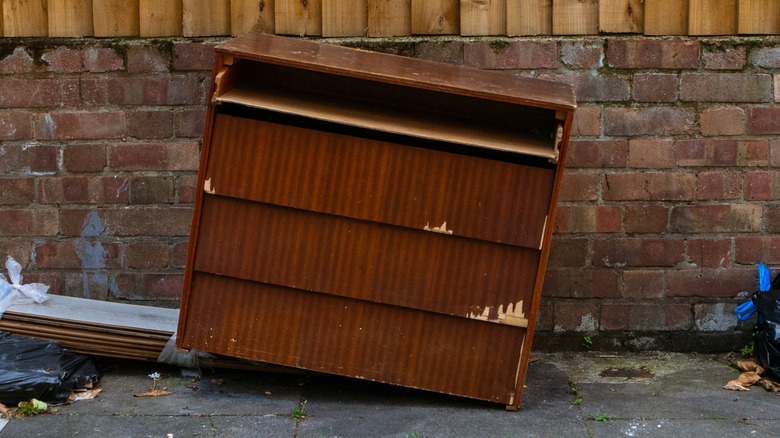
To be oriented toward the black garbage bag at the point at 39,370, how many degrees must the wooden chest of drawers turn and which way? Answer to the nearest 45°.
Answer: approximately 90° to its right

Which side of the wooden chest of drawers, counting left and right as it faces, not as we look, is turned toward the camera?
front
